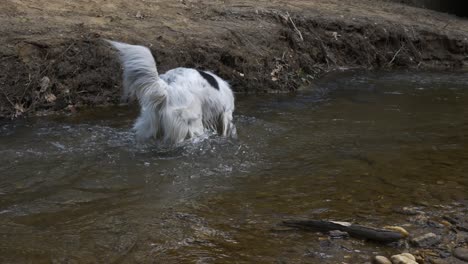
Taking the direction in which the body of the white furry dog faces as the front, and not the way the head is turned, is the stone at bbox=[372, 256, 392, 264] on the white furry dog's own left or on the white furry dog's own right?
on the white furry dog's own right

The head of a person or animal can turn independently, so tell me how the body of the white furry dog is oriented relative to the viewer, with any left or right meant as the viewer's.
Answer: facing away from the viewer and to the right of the viewer

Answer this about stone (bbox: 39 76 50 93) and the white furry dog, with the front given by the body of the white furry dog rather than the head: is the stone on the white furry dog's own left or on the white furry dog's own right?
on the white furry dog's own left

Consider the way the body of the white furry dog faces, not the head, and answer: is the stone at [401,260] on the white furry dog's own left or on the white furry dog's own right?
on the white furry dog's own right

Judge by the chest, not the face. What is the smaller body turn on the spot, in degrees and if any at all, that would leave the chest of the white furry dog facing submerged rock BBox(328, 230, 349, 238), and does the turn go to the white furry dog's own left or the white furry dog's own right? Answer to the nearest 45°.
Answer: approximately 90° to the white furry dog's own right

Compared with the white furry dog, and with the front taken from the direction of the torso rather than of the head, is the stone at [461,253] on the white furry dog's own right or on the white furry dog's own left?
on the white furry dog's own right

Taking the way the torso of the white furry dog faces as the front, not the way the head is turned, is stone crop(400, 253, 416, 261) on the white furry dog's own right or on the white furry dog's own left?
on the white furry dog's own right
